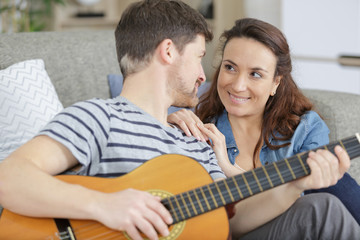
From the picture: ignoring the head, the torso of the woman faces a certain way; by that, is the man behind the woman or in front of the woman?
in front

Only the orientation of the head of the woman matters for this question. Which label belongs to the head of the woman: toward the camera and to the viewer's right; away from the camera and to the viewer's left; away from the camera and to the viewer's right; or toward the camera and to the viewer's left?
toward the camera and to the viewer's left

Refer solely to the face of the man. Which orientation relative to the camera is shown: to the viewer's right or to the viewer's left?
to the viewer's right

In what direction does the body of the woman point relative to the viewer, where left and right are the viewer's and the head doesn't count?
facing the viewer and to the left of the viewer

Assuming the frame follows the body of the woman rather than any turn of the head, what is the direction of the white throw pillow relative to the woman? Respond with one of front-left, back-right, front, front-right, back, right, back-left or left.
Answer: front-right

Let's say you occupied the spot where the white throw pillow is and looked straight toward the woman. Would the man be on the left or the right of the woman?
right
